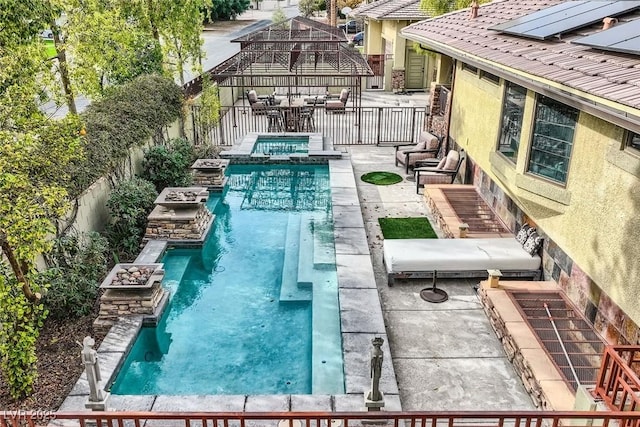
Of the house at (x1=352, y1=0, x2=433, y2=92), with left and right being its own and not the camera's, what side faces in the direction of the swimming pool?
front

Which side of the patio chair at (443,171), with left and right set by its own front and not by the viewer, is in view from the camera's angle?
left

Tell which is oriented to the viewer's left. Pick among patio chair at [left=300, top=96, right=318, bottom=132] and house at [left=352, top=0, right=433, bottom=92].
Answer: the patio chair

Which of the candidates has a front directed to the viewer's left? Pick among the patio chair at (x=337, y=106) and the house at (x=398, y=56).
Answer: the patio chair

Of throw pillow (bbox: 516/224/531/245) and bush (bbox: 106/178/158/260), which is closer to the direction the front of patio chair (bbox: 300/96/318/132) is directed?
the bush

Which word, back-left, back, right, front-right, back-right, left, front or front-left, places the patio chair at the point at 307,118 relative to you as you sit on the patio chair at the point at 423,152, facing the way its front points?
right

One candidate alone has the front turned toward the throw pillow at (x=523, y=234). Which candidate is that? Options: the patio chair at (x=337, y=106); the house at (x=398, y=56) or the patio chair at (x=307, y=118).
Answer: the house

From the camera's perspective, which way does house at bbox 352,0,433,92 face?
toward the camera

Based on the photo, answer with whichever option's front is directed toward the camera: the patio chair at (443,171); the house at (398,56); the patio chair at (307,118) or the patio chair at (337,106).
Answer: the house

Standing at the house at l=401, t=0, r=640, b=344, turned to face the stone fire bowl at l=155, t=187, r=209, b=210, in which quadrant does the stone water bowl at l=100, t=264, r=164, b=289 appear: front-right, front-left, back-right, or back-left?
front-left

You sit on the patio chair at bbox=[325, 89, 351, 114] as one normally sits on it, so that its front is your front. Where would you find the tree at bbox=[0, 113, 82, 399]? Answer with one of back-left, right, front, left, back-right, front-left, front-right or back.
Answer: left

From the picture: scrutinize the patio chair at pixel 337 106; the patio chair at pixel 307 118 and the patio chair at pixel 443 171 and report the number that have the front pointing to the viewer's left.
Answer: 3

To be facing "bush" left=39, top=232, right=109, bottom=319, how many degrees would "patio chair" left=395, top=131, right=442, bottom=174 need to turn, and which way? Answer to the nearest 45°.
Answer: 0° — it already faces it

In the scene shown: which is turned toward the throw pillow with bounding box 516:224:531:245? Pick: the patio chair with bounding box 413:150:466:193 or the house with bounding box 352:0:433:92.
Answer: the house

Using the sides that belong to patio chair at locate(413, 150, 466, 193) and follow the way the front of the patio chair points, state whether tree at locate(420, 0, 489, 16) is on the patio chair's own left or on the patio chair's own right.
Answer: on the patio chair's own right

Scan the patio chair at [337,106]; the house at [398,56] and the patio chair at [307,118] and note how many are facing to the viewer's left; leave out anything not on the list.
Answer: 2
